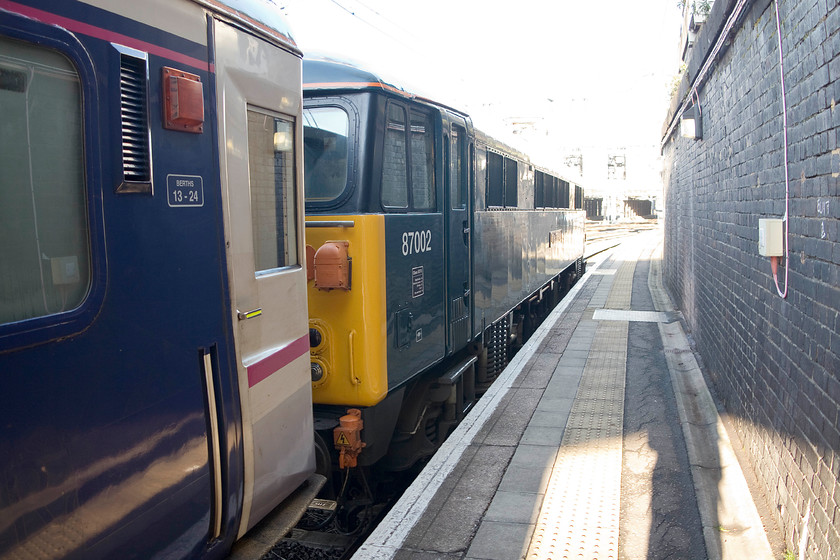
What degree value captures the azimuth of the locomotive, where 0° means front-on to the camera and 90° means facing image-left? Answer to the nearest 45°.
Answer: approximately 45°
